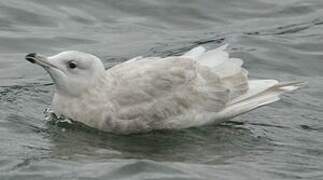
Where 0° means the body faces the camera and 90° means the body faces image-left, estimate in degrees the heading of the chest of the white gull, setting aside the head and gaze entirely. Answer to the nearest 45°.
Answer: approximately 90°
